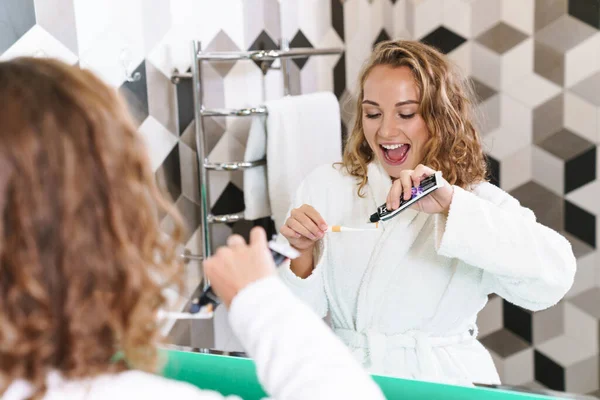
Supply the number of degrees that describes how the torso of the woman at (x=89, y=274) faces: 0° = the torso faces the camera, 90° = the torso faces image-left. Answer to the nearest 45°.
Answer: approximately 225°
